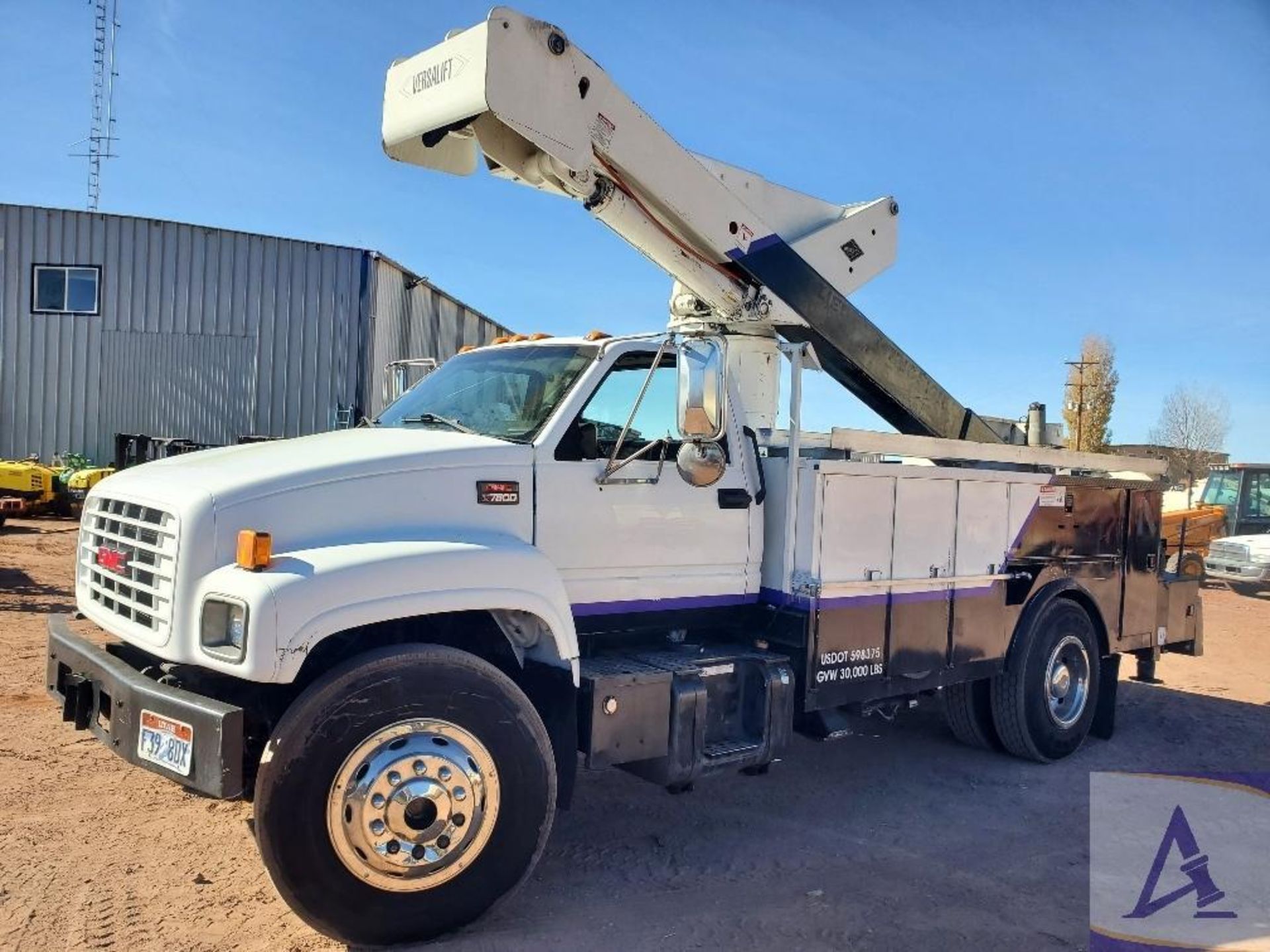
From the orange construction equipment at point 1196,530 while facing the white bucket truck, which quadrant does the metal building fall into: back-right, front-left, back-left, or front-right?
front-right

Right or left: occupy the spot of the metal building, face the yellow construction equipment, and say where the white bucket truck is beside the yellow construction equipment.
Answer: left

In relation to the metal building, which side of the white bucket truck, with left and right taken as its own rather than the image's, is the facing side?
right

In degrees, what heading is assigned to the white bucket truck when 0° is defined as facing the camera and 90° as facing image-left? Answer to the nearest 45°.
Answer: approximately 45°

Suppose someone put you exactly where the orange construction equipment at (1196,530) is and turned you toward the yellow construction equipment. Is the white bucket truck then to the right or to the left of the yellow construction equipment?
left

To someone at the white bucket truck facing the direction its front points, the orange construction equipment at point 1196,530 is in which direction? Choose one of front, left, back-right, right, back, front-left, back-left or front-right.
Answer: back

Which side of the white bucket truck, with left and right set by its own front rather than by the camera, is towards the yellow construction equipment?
right
